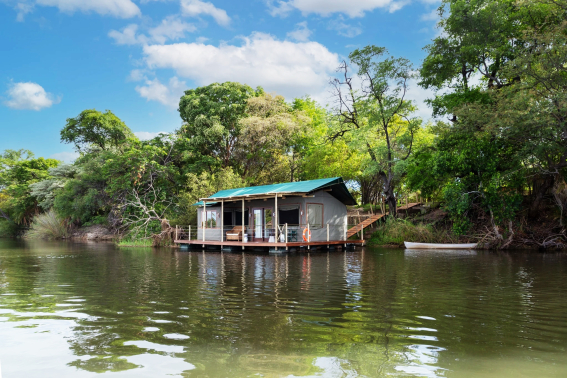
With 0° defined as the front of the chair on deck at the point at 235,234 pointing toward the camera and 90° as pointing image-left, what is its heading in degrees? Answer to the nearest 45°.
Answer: approximately 45°

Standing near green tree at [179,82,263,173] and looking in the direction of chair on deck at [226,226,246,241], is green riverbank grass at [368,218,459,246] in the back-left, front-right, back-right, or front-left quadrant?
front-left

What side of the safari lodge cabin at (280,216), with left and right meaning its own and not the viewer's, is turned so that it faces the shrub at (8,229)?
right

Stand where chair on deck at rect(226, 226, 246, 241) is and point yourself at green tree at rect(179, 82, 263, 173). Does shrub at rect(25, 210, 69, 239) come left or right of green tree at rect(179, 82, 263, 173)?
left

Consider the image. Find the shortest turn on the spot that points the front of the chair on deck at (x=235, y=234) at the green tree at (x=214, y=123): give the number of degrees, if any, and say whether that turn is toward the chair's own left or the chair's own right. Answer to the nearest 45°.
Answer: approximately 135° to the chair's own right

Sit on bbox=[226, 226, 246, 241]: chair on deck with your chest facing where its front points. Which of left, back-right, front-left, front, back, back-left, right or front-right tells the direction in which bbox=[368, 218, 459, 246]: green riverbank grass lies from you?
back-left

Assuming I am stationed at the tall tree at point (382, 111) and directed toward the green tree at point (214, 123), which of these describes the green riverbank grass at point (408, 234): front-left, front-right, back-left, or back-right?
back-left

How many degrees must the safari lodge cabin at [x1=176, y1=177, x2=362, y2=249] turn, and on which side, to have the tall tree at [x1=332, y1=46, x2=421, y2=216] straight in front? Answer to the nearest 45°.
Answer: approximately 180°

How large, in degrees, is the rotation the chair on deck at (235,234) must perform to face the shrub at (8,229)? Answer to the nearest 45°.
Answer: approximately 90° to its right

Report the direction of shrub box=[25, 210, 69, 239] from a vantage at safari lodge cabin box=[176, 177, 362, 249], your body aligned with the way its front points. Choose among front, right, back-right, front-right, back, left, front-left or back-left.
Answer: right

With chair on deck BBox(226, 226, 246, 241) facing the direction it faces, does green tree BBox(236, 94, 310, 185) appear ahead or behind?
behind

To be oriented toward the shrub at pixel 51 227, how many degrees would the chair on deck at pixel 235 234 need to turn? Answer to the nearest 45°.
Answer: approximately 90° to its right

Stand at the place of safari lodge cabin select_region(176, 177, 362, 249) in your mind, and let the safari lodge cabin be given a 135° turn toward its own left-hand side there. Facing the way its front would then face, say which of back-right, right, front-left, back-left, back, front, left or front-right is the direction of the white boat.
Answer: front
